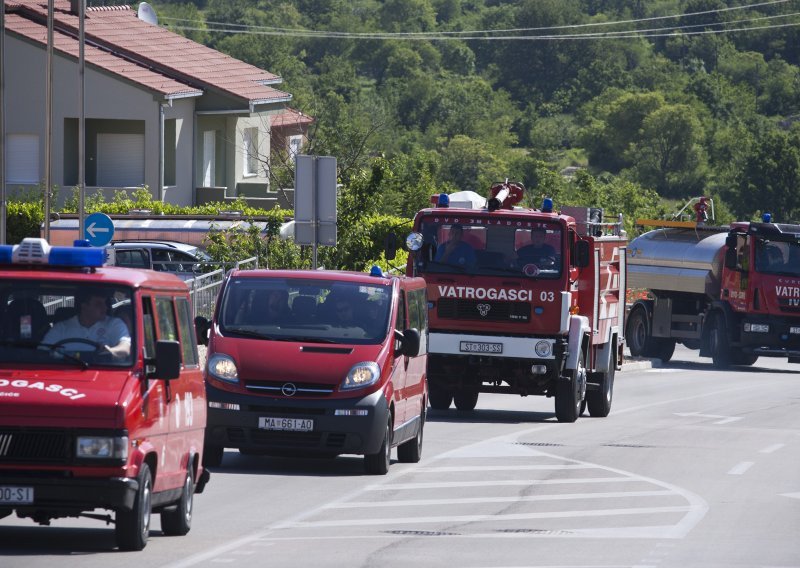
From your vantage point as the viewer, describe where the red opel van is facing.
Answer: facing the viewer

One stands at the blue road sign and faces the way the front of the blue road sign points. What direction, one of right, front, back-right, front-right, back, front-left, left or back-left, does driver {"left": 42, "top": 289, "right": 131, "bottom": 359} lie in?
front

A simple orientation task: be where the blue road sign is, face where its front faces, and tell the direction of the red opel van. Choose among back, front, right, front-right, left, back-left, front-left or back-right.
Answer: front

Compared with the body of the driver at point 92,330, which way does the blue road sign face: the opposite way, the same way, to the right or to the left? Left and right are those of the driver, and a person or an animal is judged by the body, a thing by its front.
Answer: the same way

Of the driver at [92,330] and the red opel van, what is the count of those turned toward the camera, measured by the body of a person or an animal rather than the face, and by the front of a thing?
2

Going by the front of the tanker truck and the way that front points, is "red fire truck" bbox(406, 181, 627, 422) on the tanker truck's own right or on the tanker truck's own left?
on the tanker truck's own right

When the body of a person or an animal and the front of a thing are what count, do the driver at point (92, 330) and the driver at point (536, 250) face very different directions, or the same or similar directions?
same or similar directions

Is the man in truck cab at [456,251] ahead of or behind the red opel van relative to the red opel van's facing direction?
behind

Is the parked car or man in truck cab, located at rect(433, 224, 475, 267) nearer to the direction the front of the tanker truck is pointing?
the man in truck cab

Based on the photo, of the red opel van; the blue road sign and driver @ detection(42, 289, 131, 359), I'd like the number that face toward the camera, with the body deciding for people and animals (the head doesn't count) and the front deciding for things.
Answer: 3

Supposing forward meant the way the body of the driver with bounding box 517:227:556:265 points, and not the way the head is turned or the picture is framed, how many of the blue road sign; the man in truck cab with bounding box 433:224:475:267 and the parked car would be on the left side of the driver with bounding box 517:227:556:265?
0

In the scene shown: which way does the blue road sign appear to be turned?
toward the camera

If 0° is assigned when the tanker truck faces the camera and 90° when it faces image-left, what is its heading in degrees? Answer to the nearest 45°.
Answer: approximately 315°

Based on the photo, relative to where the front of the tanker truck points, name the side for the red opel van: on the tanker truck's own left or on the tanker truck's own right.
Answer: on the tanker truck's own right

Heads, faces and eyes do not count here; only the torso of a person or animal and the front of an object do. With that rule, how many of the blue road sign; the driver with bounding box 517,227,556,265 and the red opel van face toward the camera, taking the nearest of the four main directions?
3
